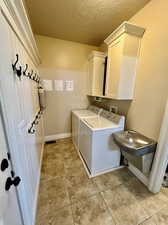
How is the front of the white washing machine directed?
to the viewer's left

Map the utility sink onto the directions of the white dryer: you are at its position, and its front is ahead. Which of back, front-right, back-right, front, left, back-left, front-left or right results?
back-left

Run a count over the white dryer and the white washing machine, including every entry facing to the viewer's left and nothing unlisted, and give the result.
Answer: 2

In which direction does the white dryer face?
to the viewer's left
